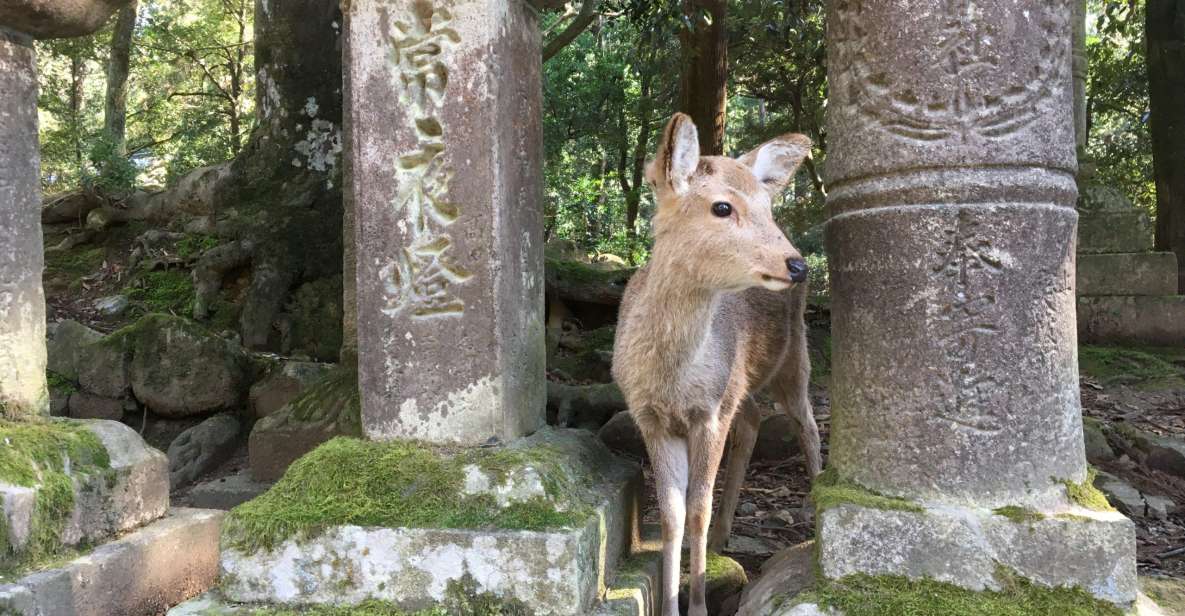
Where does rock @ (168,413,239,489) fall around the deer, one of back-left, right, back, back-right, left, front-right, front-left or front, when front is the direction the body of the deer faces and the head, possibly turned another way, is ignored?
right

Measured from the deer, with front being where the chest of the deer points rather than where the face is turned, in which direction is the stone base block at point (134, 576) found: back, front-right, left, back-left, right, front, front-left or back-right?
front-right

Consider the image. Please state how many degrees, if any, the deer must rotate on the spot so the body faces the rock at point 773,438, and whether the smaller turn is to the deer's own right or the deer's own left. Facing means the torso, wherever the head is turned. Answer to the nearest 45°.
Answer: approximately 135° to the deer's own right

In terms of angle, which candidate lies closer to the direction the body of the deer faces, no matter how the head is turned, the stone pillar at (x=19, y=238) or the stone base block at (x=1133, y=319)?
the stone pillar

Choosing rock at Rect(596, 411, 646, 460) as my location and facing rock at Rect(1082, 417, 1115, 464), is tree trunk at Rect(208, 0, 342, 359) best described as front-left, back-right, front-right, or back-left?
back-left

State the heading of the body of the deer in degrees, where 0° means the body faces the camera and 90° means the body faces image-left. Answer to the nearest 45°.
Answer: approximately 45°

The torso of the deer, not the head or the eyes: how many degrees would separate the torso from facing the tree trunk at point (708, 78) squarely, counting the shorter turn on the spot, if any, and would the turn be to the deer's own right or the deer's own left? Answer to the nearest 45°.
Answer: approximately 135° to the deer's own right

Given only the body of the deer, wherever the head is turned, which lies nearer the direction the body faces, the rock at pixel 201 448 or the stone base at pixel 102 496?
the stone base

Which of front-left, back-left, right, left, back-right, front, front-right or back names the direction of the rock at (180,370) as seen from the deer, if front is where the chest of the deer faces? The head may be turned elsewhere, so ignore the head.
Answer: right

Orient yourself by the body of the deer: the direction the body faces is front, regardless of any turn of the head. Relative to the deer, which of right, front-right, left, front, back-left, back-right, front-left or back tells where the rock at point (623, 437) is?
back-right

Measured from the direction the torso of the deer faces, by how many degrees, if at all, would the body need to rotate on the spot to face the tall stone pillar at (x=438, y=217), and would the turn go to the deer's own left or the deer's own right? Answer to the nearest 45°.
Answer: approximately 45° to the deer's own right

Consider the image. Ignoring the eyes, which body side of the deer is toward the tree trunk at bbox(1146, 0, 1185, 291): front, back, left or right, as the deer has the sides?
back
